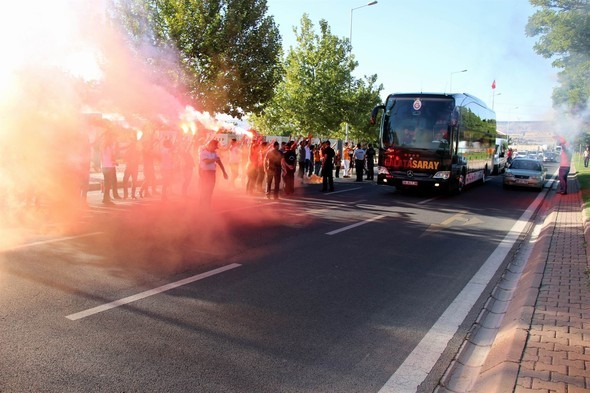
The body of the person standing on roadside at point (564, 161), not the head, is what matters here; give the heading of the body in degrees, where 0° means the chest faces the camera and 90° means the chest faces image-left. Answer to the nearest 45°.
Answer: approximately 90°

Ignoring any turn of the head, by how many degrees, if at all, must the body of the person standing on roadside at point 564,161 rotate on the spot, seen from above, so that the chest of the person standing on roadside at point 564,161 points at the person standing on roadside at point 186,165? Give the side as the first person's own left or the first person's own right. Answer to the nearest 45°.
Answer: approximately 45° to the first person's own left

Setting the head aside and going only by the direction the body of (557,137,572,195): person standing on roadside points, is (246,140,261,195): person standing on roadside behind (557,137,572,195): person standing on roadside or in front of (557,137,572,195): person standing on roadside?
in front
